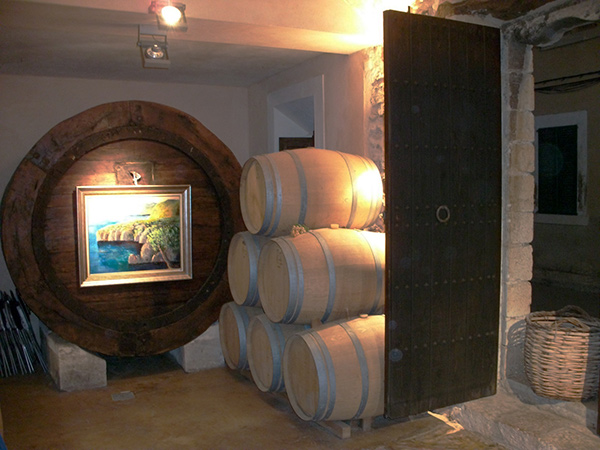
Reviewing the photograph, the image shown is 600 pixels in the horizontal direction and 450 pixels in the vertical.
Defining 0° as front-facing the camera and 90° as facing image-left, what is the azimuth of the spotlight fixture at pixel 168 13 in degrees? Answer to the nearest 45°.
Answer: approximately 0°

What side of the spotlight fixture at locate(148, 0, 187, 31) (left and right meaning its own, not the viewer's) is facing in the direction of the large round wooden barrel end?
back

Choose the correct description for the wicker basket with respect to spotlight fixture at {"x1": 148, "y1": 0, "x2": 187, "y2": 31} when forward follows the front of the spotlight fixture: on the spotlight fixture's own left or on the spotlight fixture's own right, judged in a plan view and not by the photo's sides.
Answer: on the spotlight fixture's own left

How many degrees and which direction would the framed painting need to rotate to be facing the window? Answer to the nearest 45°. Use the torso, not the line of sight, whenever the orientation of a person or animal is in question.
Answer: approximately 90° to its left

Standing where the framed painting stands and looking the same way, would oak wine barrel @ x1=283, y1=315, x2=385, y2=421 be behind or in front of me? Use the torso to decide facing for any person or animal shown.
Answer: in front

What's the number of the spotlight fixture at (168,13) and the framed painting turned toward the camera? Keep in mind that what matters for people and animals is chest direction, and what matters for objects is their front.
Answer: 2

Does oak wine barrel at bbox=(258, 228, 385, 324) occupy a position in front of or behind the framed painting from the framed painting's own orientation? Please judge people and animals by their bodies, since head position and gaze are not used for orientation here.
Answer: in front
